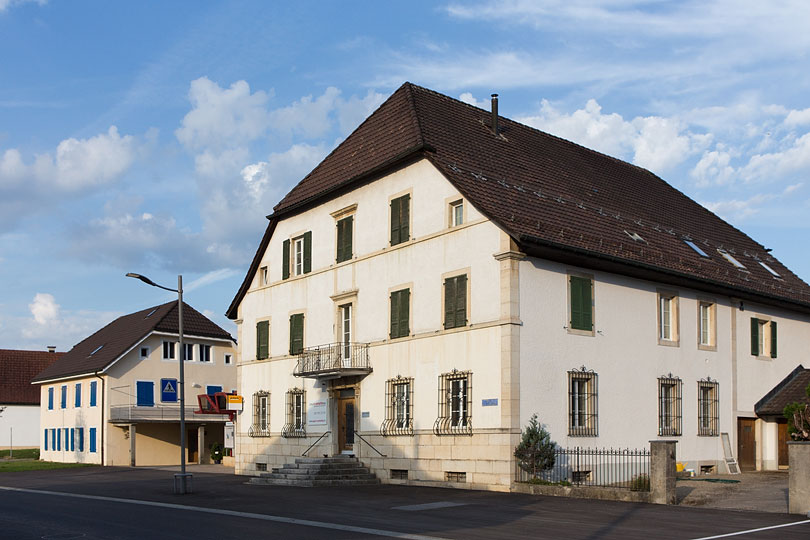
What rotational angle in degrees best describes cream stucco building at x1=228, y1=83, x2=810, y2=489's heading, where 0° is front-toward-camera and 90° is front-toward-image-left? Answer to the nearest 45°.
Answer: approximately 45°

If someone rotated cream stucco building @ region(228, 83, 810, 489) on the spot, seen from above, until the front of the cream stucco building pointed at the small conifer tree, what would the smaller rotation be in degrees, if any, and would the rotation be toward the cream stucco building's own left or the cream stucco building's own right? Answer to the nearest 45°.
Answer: approximately 45° to the cream stucco building's own left

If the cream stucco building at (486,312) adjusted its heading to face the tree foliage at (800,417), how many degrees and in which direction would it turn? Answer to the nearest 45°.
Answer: approximately 90° to its left
